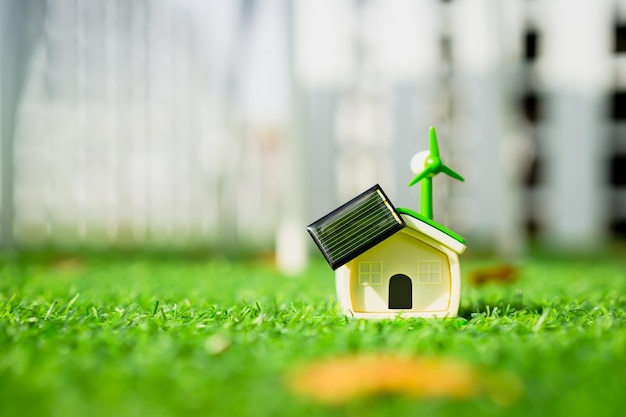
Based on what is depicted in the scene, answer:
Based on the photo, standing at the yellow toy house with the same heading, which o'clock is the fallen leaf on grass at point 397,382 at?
The fallen leaf on grass is roughly at 12 o'clock from the yellow toy house.

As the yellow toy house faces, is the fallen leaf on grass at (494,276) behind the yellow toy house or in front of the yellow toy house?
behind

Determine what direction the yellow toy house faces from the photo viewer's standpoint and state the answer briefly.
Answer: facing the viewer

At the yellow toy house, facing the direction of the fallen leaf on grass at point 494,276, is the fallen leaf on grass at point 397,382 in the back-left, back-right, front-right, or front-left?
back-right
